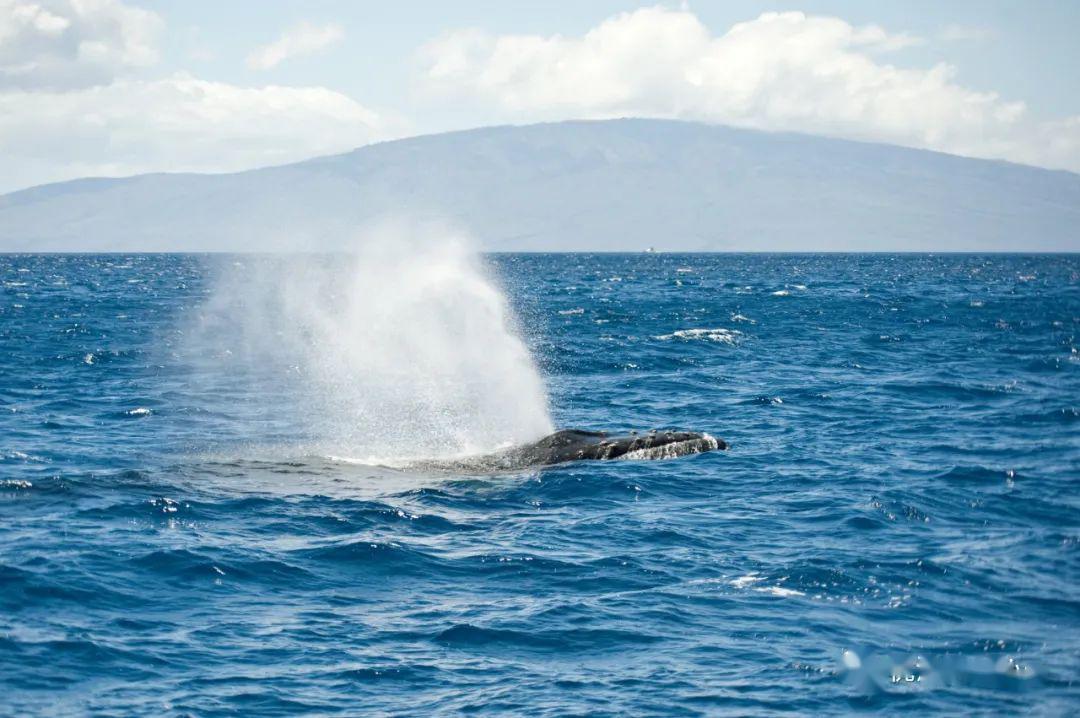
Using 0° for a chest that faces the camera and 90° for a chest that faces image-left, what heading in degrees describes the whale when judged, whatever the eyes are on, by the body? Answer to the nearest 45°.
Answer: approximately 270°
